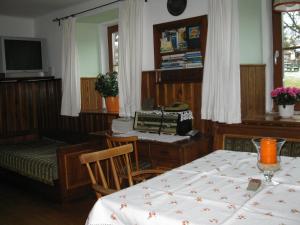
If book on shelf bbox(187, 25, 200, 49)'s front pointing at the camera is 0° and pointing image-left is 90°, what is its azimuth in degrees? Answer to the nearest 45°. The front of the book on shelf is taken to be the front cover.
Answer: approximately 0°

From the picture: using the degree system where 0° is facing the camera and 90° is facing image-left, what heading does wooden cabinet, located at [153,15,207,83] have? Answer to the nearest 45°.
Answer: approximately 45°

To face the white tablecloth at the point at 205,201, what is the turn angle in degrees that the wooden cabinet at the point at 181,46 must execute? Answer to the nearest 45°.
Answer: approximately 45° to its left

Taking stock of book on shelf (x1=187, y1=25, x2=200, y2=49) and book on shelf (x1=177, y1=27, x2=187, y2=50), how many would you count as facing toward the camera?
2

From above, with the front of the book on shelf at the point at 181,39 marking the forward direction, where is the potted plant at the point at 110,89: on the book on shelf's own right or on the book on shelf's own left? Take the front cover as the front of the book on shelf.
on the book on shelf's own right

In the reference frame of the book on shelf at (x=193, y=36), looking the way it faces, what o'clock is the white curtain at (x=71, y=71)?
The white curtain is roughly at 4 o'clock from the book on shelf.

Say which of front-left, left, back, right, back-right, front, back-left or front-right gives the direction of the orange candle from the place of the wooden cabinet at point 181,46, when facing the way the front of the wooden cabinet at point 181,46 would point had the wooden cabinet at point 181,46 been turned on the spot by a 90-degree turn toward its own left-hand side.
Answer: front-right

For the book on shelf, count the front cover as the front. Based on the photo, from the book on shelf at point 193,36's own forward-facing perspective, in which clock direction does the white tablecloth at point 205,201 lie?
The white tablecloth is roughly at 12 o'clock from the book on shelf.

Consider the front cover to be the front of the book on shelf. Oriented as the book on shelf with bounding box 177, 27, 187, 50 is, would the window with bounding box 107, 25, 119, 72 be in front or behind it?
behind
